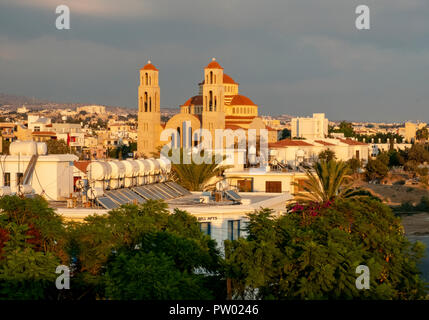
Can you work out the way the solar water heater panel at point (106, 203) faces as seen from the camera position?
facing the viewer and to the right of the viewer

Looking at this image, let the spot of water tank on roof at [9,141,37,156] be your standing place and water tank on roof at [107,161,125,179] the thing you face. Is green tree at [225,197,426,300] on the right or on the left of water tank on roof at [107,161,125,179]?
right

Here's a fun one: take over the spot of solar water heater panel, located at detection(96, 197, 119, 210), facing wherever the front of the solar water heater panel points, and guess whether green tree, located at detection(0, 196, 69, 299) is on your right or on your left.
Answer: on your right

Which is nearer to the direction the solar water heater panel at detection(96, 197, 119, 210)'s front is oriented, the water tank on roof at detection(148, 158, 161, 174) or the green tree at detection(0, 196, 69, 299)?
the green tree

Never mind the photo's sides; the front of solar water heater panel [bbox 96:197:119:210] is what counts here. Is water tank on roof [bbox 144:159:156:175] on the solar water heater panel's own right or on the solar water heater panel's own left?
on the solar water heater panel's own left

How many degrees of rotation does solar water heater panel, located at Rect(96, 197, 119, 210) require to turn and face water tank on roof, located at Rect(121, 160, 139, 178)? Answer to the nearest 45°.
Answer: approximately 135° to its left

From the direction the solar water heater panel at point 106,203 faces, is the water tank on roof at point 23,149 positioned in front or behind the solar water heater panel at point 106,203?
behind

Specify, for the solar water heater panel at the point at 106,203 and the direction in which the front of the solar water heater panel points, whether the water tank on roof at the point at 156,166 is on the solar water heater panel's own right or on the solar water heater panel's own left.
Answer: on the solar water heater panel's own left

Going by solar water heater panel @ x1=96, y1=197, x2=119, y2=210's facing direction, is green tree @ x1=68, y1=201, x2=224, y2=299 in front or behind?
in front

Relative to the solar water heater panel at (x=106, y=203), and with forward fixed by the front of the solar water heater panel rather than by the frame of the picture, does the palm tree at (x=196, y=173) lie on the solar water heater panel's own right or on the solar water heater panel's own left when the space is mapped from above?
on the solar water heater panel's own left

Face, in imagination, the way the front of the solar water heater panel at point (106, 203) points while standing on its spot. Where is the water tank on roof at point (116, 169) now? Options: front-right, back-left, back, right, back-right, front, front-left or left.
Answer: back-left

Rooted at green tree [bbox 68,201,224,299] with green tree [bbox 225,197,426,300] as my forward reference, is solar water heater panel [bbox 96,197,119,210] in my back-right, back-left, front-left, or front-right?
back-left
